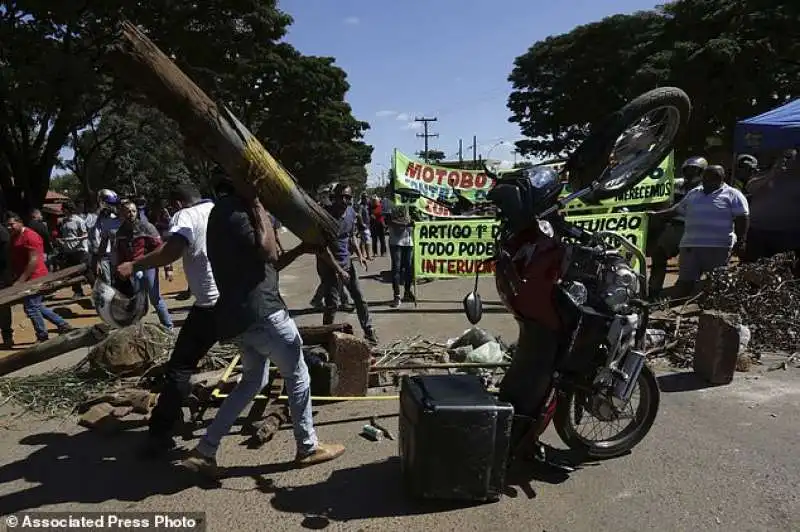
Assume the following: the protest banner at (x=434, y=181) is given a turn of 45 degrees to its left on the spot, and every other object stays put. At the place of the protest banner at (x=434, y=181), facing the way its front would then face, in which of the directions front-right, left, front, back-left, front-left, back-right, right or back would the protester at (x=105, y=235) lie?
right

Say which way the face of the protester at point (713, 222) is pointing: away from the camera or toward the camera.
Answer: toward the camera

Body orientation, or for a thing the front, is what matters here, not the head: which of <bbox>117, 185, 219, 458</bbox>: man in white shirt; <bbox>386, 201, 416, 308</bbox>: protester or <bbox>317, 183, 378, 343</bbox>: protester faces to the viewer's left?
the man in white shirt

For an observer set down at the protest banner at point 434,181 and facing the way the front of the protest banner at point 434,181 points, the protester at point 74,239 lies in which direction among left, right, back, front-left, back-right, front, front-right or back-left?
right

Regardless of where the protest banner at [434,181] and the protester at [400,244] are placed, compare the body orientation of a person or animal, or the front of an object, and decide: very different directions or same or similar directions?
same or similar directions

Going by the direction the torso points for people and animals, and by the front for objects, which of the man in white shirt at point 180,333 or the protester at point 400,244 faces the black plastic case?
the protester

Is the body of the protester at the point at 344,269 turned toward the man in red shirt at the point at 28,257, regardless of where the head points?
no

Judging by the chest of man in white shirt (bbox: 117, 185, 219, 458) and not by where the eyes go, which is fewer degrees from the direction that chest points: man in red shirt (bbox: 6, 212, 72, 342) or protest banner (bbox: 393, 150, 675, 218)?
the man in red shirt

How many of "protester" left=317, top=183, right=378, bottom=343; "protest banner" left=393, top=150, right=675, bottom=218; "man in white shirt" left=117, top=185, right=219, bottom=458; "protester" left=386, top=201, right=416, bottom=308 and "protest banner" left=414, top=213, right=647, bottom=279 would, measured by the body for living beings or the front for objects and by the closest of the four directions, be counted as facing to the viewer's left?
1

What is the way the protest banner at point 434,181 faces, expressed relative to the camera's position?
facing the viewer

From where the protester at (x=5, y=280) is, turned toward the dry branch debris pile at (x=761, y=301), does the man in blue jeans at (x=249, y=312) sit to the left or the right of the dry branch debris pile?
right

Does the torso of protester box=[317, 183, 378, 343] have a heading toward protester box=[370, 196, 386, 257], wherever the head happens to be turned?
no

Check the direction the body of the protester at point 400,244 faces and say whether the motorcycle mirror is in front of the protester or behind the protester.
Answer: in front

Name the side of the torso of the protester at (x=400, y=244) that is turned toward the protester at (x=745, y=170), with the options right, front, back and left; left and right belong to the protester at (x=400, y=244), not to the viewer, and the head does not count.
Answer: left

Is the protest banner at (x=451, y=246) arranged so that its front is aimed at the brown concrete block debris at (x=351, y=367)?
yes

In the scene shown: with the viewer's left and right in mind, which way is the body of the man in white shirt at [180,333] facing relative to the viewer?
facing to the left of the viewer

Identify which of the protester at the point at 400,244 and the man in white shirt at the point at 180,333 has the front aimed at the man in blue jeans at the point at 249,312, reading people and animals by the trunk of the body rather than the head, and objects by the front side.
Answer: the protester

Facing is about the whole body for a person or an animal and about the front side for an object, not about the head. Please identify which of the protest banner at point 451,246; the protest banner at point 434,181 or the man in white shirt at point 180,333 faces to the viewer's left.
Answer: the man in white shirt

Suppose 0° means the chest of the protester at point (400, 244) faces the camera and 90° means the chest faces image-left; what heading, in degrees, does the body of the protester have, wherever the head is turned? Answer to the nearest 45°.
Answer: approximately 0°

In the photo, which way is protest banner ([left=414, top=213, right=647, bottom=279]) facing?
toward the camera

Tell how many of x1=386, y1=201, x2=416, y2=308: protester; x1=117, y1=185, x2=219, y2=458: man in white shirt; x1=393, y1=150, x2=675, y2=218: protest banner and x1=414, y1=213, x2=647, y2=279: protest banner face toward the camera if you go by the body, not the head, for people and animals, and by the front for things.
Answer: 3

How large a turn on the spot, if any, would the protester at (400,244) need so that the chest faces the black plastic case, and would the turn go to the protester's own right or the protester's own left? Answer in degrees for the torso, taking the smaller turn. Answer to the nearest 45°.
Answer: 0° — they already face it
